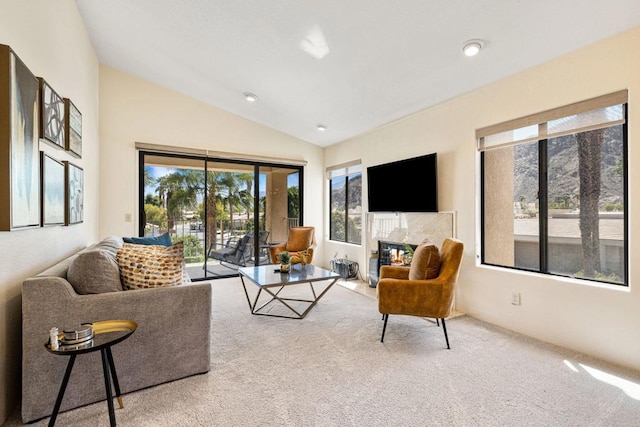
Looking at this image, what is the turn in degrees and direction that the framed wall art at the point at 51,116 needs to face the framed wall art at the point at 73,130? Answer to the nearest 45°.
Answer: approximately 90° to its left

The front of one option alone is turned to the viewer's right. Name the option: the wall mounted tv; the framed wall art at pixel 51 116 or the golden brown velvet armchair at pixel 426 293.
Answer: the framed wall art

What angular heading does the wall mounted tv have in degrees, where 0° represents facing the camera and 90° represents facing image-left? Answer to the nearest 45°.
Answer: approximately 45°

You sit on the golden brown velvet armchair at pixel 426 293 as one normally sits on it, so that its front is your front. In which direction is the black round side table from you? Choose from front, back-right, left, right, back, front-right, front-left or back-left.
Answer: front-left

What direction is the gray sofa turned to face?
to the viewer's right

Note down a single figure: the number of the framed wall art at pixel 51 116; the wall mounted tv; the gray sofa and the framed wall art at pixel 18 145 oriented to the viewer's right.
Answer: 3

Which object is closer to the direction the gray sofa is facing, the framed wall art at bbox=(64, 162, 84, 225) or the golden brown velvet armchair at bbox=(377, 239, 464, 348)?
the golden brown velvet armchair

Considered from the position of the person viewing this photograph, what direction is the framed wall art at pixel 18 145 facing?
facing to the right of the viewer

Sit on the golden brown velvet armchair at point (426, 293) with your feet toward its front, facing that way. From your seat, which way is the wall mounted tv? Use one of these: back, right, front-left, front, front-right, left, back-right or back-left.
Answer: right

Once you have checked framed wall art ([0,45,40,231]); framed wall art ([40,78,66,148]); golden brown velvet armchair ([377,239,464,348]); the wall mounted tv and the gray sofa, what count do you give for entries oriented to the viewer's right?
3

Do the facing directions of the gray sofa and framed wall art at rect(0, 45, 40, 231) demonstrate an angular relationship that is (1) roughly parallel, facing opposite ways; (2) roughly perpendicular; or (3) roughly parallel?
roughly parallel

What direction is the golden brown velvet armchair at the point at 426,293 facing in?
to the viewer's left

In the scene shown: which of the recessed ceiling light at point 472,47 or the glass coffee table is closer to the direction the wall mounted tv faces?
the glass coffee table

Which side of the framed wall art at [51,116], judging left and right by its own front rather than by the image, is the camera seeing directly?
right

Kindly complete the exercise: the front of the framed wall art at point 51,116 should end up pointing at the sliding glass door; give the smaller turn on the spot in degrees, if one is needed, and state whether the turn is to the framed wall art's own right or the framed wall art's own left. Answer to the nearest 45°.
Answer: approximately 45° to the framed wall art's own left

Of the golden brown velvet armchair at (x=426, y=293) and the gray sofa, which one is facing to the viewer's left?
the golden brown velvet armchair
